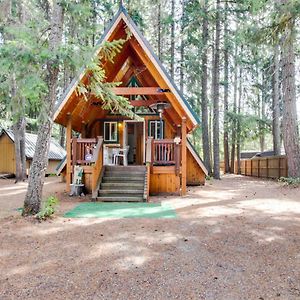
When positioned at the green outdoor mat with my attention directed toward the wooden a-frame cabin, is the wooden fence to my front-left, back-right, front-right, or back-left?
front-right

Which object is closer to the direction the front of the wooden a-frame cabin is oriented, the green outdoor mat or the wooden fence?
the green outdoor mat

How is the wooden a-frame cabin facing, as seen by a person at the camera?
facing the viewer

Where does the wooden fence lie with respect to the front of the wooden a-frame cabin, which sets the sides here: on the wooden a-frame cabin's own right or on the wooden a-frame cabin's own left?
on the wooden a-frame cabin's own left

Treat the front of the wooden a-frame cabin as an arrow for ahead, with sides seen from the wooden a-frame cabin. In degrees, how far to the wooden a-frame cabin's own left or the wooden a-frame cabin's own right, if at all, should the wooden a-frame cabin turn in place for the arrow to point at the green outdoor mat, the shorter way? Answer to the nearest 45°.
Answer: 0° — it already faces it
